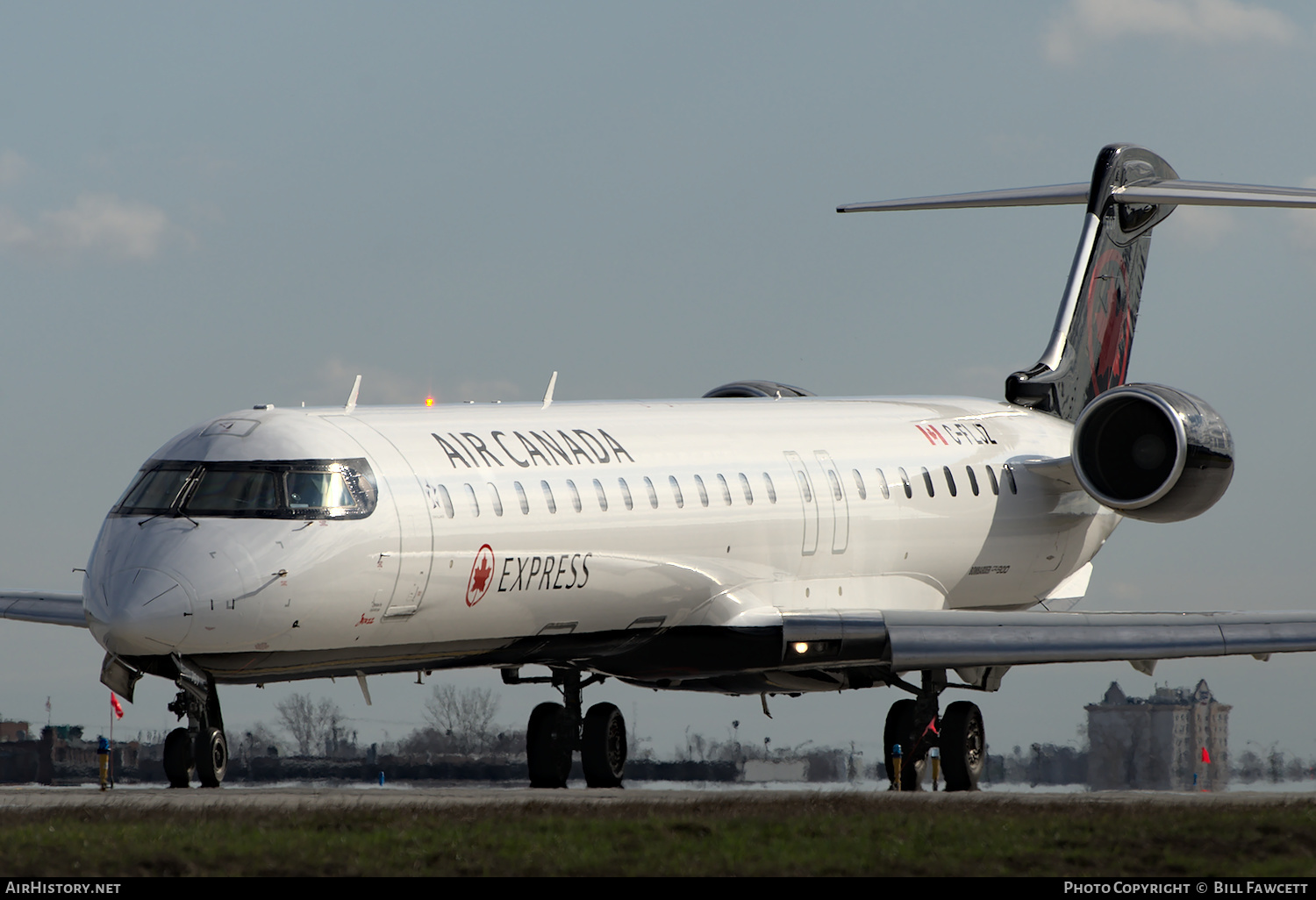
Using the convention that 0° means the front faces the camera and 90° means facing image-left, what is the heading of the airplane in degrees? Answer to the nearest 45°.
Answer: approximately 45°

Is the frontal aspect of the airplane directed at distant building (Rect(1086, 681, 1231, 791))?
no
